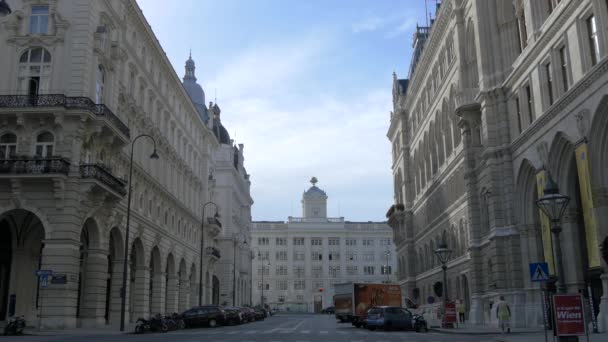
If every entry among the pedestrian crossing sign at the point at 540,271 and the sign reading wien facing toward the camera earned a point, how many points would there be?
2

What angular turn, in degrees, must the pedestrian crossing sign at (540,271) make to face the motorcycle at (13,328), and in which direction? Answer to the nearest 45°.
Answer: approximately 90° to its right

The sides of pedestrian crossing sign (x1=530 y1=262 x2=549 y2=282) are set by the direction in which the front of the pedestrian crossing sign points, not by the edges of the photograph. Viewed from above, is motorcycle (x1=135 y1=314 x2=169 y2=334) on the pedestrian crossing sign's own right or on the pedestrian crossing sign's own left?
on the pedestrian crossing sign's own right

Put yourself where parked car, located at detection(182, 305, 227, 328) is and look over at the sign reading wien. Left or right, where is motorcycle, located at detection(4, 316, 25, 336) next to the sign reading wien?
right

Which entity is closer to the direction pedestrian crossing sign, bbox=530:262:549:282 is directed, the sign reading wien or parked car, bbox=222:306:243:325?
the sign reading wien

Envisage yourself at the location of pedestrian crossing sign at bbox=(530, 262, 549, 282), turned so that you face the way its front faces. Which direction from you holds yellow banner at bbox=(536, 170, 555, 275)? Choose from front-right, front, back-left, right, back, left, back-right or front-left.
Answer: back

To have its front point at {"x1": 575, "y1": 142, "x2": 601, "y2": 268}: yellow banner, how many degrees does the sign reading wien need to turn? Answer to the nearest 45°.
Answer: approximately 180°

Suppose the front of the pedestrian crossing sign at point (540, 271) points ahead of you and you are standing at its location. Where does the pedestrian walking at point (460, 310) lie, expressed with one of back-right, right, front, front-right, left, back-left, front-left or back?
back

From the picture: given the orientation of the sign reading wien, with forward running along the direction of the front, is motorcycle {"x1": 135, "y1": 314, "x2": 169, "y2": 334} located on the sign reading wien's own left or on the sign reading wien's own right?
on the sign reading wien's own right

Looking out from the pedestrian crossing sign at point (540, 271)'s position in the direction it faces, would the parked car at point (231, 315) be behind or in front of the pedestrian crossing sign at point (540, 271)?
behind

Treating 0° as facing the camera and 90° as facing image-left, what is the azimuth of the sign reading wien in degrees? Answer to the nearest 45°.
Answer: approximately 0°

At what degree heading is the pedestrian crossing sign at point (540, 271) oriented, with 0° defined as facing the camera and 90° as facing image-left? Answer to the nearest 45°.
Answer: approximately 0°
